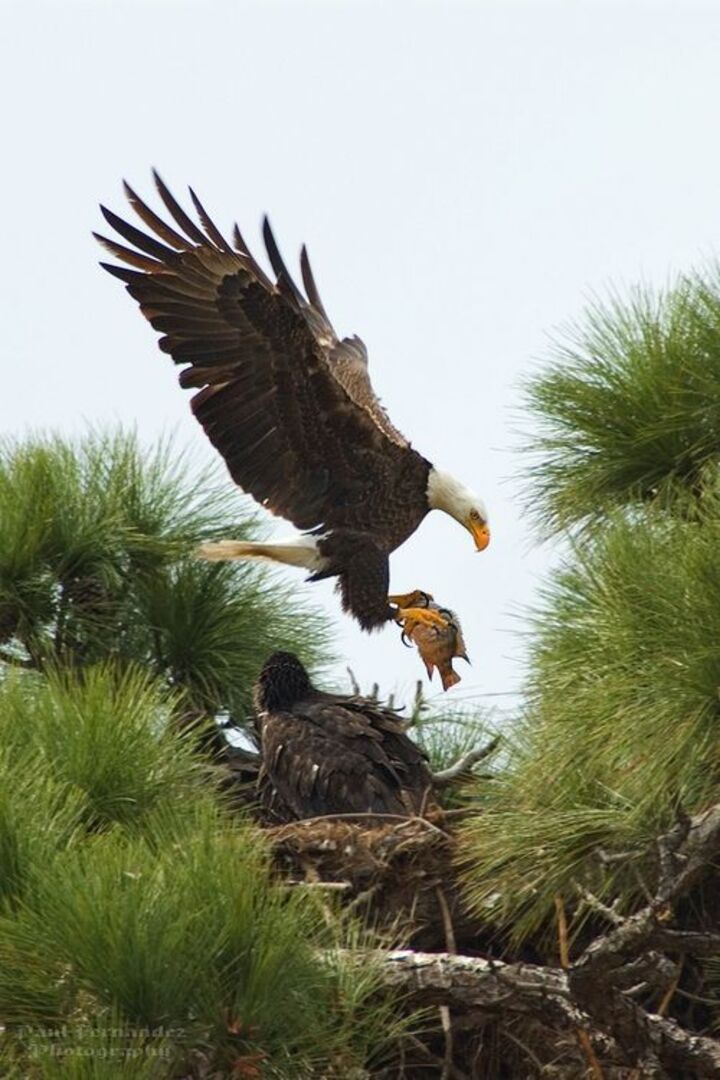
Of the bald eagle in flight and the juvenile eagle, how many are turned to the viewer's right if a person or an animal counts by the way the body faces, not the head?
1

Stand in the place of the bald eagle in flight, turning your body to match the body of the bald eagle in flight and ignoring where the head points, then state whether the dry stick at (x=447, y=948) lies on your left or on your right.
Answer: on your right

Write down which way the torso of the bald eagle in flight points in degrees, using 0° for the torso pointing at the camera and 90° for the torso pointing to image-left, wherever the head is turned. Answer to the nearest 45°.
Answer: approximately 270°

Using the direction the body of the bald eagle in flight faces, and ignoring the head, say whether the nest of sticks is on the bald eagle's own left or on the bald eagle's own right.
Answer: on the bald eagle's own right

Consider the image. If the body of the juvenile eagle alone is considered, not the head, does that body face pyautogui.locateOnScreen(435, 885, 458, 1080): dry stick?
no

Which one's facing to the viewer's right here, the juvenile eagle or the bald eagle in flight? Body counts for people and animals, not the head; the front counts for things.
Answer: the bald eagle in flight

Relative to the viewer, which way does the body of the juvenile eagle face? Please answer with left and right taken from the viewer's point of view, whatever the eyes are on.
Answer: facing away from the viewer and to the left of the viewer
